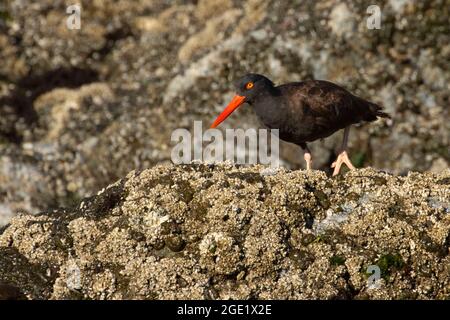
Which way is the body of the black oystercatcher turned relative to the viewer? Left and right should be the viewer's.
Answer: facing to the left of the viewer
